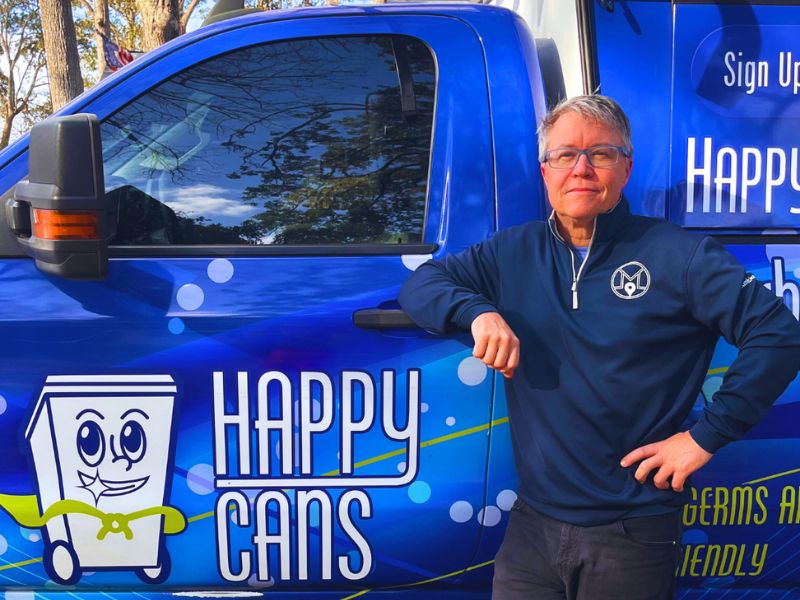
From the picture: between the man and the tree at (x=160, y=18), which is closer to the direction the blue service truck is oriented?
the tree

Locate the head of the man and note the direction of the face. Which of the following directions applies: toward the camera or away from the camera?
toward the camera

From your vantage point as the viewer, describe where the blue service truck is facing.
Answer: facing to the left of the viewer

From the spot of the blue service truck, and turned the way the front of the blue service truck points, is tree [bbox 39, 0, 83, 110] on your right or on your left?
on your right

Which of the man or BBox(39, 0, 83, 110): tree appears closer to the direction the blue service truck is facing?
the tree

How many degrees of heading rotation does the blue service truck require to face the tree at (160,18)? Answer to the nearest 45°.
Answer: approximately 90° to its right
